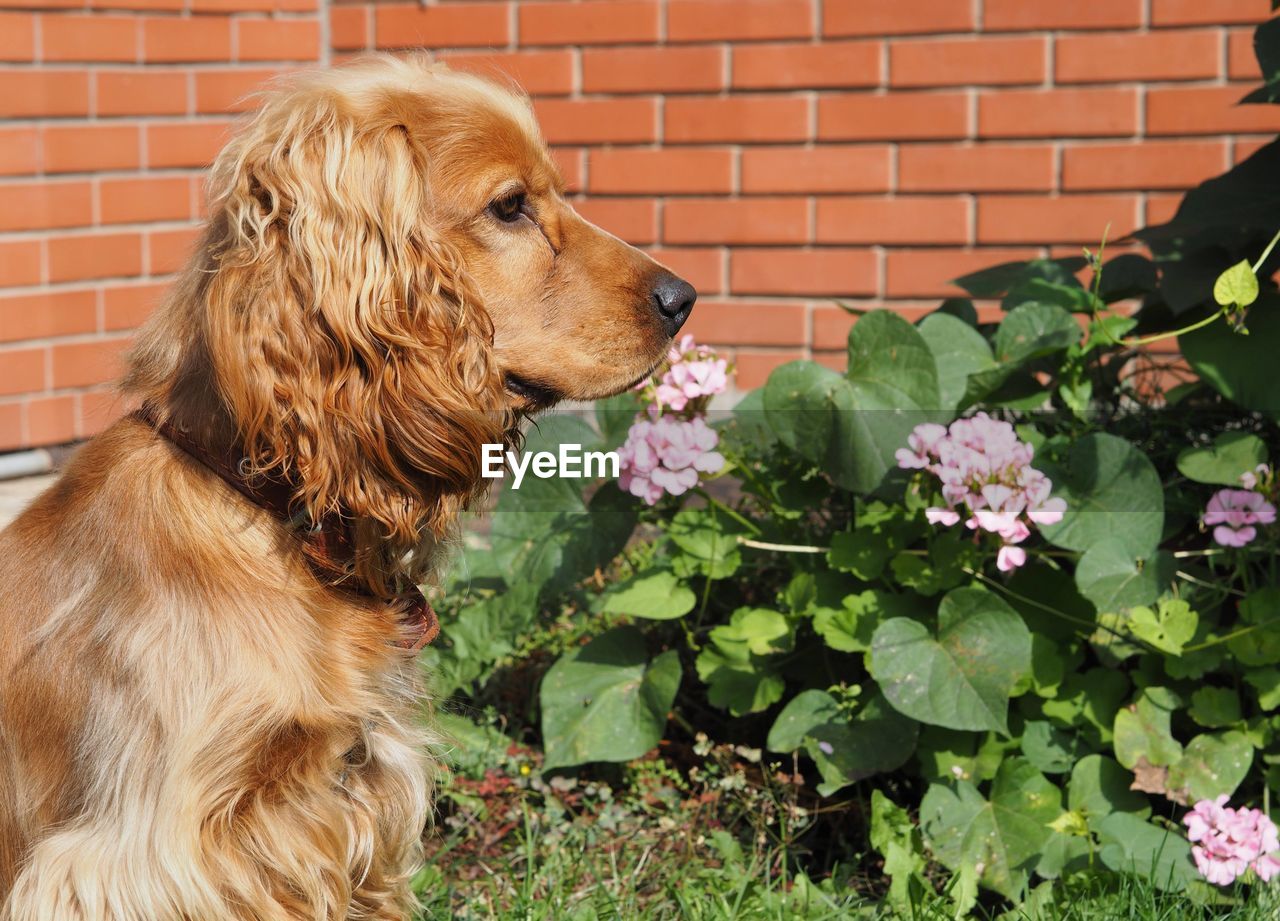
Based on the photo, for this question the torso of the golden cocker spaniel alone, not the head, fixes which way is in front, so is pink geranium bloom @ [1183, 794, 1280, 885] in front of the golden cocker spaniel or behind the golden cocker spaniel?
in front

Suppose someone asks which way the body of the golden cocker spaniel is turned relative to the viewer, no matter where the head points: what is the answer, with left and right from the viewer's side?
facing to the right of the viewer

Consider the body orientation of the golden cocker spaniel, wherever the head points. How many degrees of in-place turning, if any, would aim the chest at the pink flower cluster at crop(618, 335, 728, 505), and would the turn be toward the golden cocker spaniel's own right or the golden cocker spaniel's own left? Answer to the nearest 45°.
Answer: approximately 45° to the golden cocker spaniel's own left
